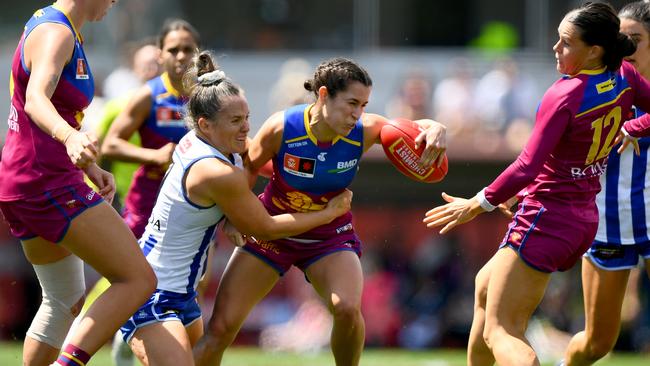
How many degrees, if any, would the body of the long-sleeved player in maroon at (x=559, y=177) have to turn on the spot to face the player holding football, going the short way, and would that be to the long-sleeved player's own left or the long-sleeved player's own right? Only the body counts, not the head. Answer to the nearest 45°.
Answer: approximately 45° to the long-sleeved player's own left

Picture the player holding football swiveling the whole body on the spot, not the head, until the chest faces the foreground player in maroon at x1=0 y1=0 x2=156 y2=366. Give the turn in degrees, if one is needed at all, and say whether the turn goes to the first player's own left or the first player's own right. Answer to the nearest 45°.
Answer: approximately 90° to the first player's own right

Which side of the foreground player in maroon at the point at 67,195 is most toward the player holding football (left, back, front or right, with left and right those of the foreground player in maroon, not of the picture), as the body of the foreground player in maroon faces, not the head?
front

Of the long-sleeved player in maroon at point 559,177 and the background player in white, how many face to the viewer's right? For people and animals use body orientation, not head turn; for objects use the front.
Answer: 0

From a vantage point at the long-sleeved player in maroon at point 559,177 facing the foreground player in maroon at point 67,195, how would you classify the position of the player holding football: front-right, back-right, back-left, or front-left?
front-right

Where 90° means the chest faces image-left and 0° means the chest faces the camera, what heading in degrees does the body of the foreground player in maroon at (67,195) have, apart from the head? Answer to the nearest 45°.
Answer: approximately 270°

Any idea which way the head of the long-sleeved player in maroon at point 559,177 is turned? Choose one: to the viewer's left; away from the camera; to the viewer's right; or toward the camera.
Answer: to the viewer's left

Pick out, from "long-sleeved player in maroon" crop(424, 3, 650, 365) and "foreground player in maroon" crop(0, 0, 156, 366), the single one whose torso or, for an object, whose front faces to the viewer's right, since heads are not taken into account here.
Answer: "foreground player in maroon" crop(0, 0, 156, 366)

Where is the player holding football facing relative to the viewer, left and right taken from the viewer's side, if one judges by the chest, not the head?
facing the viewer and to the right of the viewer

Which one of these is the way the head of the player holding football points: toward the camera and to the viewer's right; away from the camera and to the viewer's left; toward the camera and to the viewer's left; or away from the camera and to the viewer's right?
toward the camera and to the viewer's right

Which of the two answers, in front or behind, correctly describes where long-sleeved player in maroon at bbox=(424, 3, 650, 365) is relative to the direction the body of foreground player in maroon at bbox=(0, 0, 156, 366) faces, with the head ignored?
in front

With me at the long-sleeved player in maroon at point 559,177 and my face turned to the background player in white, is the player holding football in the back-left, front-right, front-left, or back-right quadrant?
back-left

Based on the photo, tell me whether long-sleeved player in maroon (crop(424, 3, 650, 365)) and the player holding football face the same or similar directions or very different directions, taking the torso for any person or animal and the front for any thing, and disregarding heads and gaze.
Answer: very different directions

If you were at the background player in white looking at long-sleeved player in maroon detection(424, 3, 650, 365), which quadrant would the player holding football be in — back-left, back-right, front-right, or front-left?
front-right
